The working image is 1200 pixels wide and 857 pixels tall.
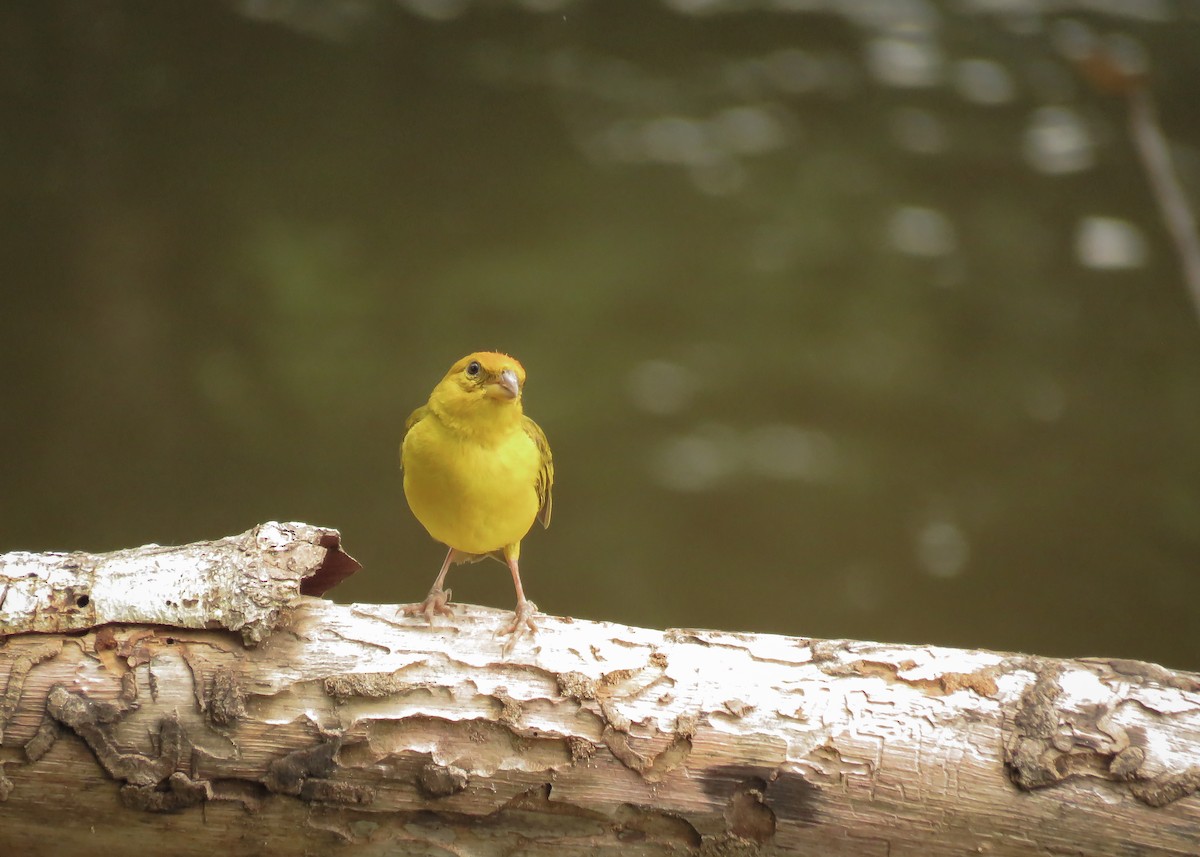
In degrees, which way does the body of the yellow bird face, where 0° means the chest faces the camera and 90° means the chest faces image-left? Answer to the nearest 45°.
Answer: approximately 0°
